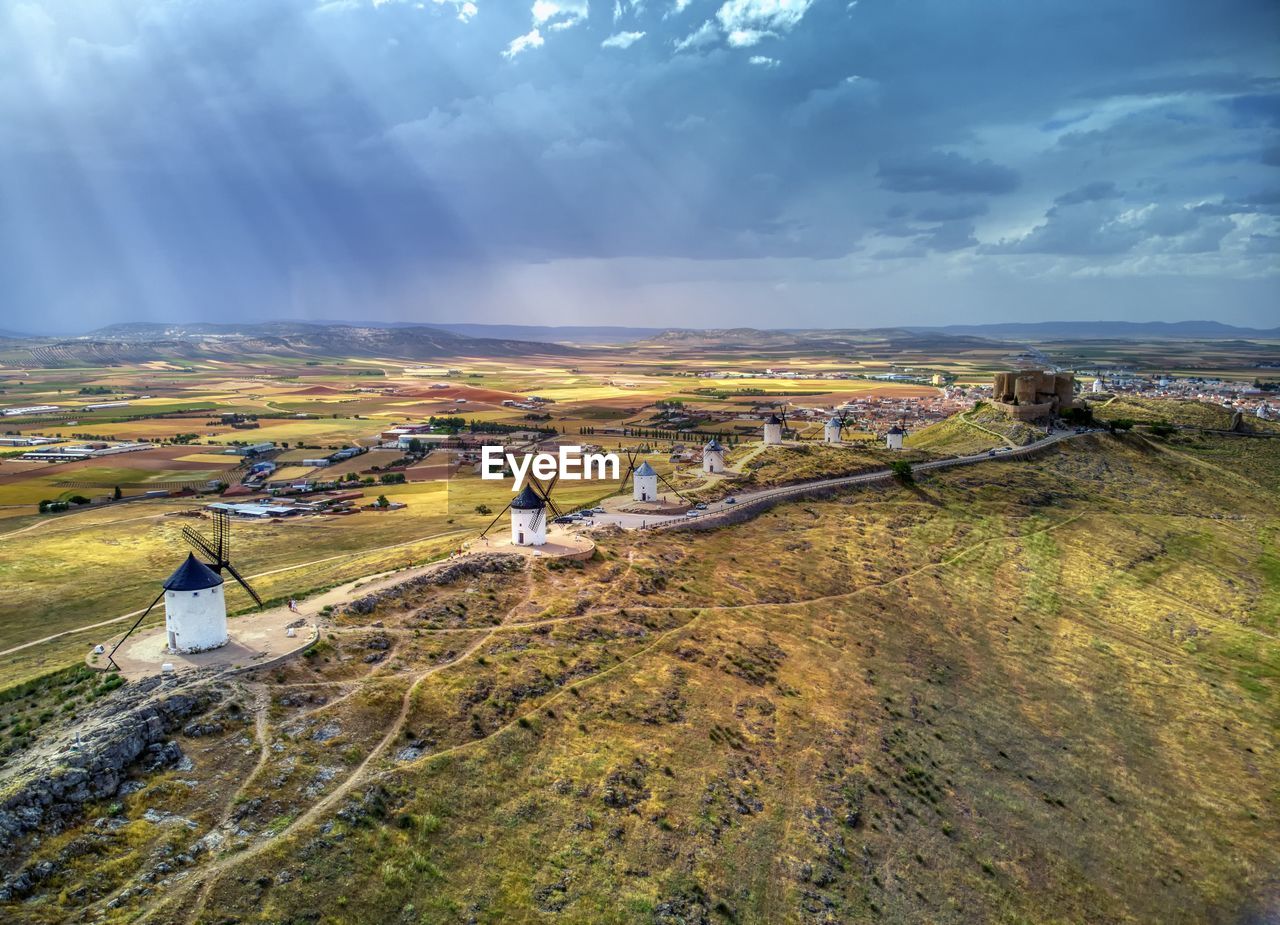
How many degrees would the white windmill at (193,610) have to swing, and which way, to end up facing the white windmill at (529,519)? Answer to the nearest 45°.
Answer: approximately 45° to its right

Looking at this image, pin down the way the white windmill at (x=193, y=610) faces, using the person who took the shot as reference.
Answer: facing away from the viewer and to the right of the viewer

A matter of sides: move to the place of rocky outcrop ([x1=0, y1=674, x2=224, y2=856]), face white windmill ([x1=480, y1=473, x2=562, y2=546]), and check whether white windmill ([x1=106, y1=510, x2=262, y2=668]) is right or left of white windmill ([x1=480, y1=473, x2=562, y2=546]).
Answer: left

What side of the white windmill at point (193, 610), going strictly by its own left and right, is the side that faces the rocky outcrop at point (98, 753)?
back

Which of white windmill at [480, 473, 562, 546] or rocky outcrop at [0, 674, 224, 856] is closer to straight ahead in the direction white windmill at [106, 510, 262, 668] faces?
the white windmill
